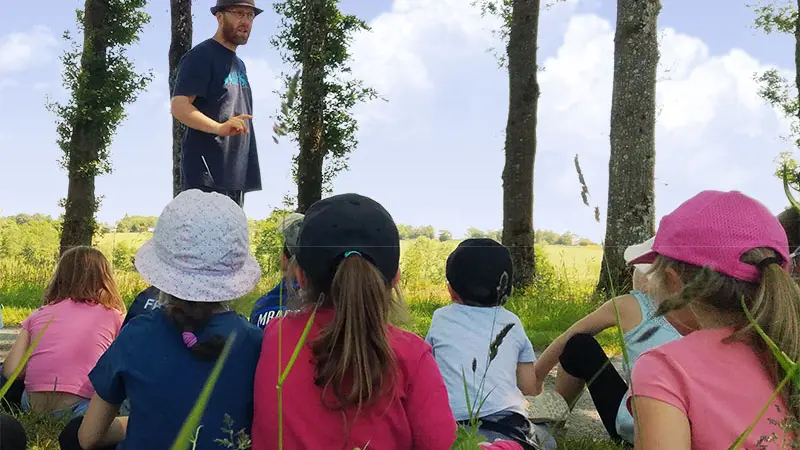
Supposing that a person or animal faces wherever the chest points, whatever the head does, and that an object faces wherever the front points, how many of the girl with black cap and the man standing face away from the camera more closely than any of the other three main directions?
1

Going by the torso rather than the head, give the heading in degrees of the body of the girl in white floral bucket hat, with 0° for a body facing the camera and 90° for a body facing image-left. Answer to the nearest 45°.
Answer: approximately 180°

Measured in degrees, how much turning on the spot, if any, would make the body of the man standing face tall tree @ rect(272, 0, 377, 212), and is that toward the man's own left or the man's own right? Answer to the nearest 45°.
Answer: approximately 135° to the man's own left

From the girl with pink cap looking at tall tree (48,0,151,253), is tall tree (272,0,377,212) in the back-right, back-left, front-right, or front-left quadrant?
front-right

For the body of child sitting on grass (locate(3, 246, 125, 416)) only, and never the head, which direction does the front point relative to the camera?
away from the camera

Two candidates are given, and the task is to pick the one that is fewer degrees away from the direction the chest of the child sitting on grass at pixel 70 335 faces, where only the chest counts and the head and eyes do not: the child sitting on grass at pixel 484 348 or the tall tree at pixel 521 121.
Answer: the tall tree

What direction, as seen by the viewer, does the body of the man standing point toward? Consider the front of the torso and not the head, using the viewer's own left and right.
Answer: facing the viewer and to the right of the viewer

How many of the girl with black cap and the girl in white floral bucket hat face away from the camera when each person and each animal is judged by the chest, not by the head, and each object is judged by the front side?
2

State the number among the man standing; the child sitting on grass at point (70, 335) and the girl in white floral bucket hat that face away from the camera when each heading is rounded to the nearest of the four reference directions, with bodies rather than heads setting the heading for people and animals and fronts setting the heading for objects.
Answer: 2

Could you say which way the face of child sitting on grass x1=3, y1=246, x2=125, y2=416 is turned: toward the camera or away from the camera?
away from the camera

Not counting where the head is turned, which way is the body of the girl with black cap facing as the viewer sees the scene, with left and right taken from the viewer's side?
facing away from the viewer

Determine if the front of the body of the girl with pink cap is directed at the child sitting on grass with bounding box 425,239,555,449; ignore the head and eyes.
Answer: yes

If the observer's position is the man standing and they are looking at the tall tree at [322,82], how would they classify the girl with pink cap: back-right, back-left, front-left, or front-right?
back-right

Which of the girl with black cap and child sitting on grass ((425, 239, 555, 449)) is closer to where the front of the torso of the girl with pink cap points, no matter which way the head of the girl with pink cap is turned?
the child sitting on grass

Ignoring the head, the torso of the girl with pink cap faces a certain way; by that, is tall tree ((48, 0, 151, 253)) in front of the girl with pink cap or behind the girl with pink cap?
in front

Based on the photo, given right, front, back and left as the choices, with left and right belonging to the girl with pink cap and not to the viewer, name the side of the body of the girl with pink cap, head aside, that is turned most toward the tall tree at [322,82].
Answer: front
